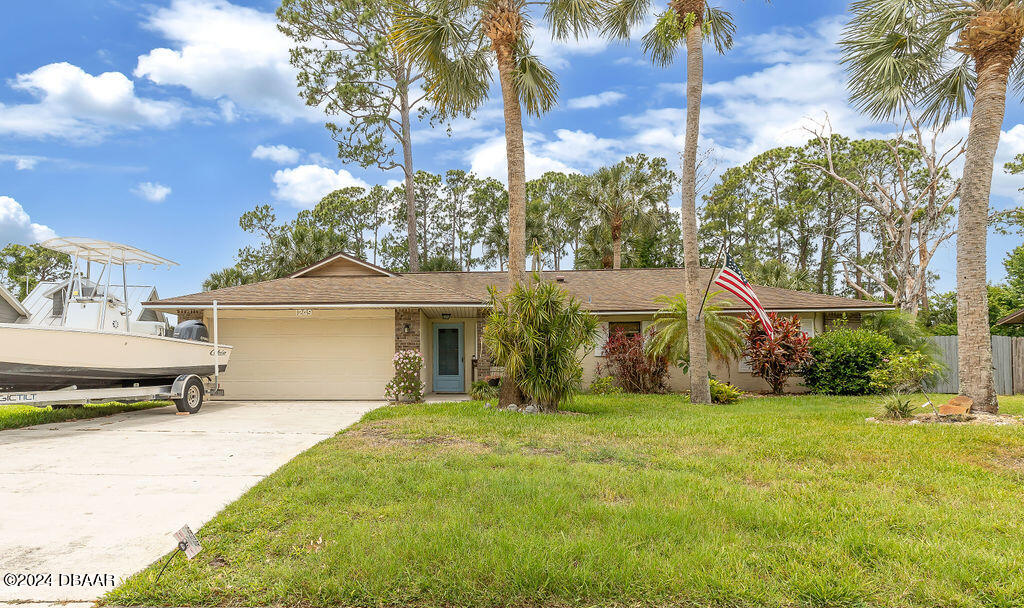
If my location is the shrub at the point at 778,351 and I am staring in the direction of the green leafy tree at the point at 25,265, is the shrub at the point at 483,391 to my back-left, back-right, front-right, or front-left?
front-left

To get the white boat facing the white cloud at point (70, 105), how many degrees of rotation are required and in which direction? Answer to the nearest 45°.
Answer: approximately 135° to its right

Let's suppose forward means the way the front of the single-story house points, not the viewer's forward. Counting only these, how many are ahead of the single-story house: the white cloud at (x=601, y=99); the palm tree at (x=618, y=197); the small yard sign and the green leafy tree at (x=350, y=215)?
1

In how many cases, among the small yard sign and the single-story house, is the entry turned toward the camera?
2

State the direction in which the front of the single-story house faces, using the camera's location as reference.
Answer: facing the viewer

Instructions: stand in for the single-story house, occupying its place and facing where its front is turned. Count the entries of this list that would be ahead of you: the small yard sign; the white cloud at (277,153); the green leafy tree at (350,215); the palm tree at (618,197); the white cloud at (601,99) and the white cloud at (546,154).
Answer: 1

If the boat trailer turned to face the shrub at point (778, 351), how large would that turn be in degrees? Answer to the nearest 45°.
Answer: approximately 135° to its left

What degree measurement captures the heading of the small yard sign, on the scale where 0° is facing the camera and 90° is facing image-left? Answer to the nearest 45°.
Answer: approximately 0°

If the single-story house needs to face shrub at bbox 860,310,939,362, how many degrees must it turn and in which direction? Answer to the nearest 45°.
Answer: approximately 90° to its left

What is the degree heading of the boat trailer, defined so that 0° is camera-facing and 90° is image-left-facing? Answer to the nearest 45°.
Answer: approximately 45°

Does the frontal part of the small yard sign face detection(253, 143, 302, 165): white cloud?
no

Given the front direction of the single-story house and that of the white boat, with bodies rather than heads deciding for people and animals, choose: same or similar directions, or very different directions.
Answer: same or similar directions
